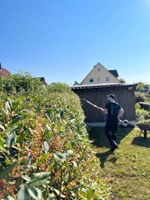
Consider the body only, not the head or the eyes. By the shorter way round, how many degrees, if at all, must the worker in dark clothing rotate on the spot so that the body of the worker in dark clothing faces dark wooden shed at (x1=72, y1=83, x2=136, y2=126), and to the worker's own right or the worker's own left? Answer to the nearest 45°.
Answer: approximately 45° to the worker's own right

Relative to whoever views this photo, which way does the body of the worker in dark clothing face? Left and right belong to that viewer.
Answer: facing away from the viewer and to the left of the viewer

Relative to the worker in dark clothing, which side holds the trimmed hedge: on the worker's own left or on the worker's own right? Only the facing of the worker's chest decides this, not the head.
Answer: on the worker's own left
